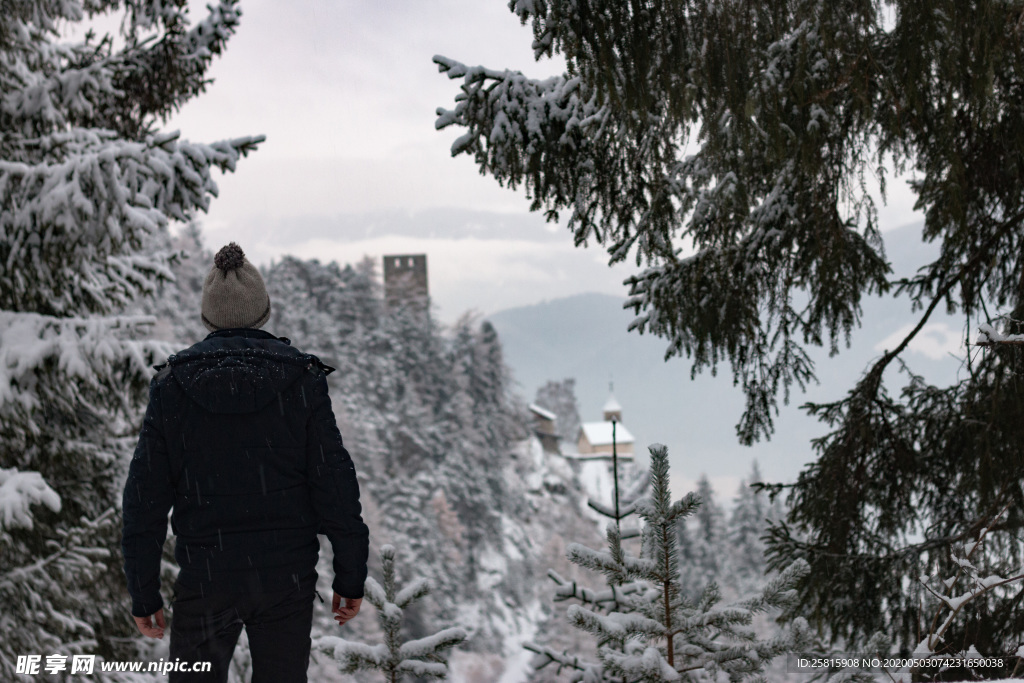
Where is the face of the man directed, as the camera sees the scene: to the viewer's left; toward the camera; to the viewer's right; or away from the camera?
away from the camera

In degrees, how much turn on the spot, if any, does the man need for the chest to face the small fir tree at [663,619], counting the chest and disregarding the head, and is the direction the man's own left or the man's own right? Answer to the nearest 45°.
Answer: approximately 90° to the man's own right

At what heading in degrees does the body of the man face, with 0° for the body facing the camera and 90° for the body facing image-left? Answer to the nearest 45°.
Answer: approximately 180°

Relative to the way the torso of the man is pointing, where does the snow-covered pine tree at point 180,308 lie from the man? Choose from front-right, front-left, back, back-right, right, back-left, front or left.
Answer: front

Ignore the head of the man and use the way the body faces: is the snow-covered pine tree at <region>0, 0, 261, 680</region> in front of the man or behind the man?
in front
